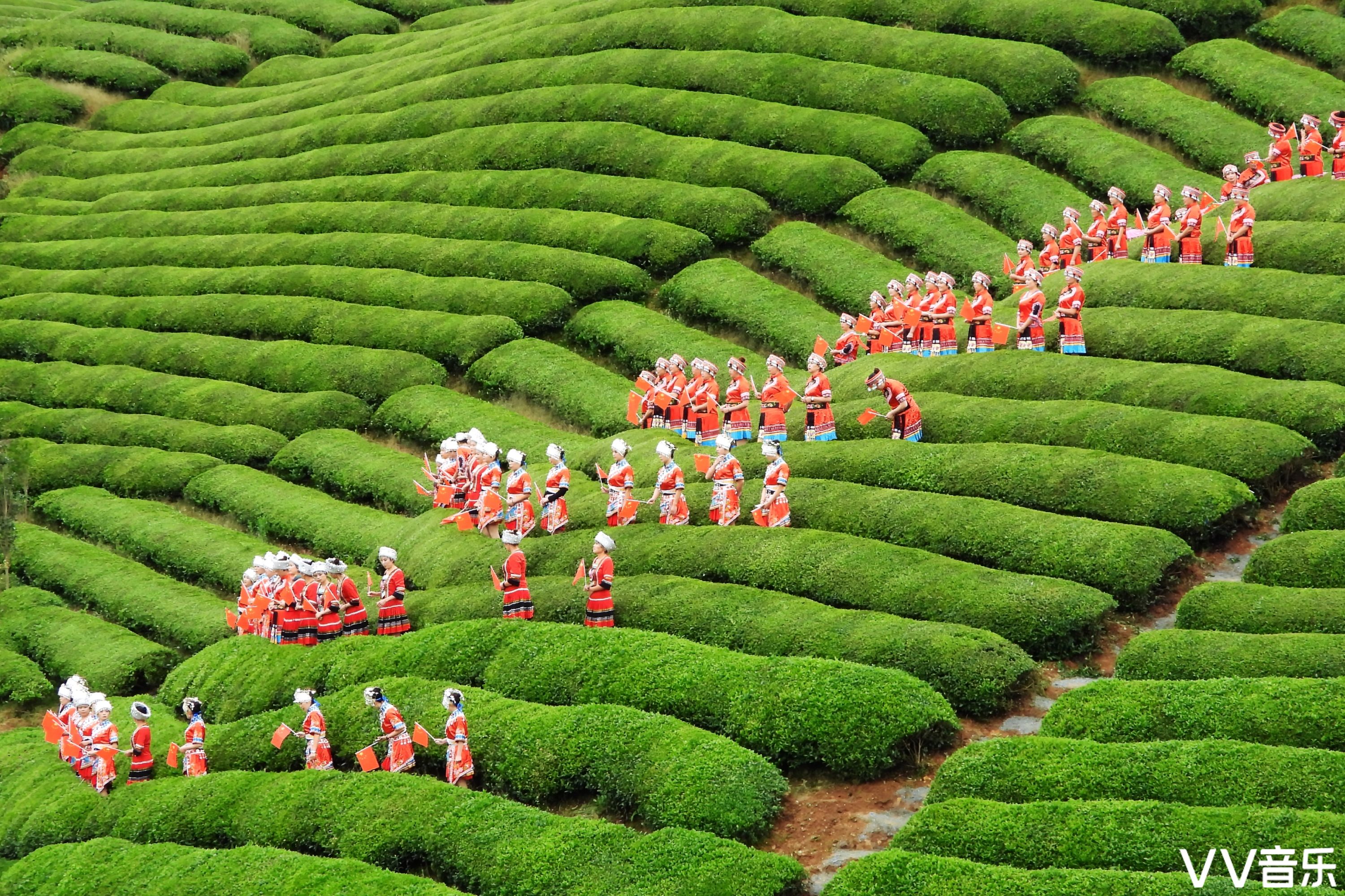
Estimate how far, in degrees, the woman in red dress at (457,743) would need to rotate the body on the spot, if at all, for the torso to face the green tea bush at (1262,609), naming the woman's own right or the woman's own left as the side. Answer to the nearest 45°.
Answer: approximately 180°

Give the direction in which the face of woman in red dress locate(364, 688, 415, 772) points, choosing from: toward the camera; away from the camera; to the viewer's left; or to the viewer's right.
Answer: to the viewer's left

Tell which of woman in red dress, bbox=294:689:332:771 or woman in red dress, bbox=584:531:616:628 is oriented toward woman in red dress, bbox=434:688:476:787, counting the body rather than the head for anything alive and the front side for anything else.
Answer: woman in red dress, bbox=584:531:616:628

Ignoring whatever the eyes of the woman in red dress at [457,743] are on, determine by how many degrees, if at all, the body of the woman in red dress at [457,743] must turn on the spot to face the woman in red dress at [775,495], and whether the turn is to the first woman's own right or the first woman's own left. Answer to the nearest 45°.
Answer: approximately 135° to the first woman's own right

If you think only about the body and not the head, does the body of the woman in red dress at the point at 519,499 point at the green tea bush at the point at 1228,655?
no

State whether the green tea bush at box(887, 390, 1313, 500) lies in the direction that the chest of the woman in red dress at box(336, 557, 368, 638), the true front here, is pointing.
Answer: no

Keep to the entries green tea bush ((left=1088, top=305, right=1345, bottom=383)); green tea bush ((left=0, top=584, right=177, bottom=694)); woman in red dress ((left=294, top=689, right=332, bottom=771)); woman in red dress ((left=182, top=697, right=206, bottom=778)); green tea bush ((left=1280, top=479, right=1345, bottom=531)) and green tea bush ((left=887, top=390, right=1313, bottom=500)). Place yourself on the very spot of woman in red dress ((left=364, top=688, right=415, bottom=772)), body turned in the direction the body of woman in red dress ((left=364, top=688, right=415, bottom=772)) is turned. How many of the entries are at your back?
3

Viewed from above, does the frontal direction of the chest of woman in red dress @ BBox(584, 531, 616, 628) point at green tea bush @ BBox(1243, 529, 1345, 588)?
no

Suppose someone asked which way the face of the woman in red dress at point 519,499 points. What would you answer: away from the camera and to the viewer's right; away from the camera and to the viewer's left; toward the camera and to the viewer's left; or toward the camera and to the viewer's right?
toward the camera and to the viewer's left

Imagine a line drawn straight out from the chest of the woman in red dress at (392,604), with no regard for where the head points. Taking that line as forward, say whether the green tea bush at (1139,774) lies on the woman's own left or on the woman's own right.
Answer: on the woman's own left

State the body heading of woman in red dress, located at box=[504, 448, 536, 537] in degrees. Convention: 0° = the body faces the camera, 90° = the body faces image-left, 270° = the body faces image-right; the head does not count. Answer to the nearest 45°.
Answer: approximately 45°

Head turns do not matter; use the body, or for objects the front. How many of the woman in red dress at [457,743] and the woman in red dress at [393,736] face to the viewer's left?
2

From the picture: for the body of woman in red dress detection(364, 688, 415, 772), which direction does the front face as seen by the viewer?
to the viewer's left

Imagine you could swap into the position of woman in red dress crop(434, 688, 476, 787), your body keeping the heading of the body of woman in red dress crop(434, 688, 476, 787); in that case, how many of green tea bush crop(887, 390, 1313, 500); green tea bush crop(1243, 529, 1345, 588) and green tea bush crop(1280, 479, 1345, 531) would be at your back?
3

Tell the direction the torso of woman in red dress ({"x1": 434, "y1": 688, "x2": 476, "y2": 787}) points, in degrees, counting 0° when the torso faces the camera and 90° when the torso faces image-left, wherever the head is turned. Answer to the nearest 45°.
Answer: approximately 90°

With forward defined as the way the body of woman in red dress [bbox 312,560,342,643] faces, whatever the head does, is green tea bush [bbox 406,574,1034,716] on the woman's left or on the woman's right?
on the woman's left

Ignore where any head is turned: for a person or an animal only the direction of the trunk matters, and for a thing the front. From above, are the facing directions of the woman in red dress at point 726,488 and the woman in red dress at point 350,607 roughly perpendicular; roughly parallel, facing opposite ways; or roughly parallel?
roughly parallel

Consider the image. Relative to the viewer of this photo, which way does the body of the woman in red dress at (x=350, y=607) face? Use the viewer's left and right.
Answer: facing the viewer and to the left of the viewer
